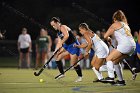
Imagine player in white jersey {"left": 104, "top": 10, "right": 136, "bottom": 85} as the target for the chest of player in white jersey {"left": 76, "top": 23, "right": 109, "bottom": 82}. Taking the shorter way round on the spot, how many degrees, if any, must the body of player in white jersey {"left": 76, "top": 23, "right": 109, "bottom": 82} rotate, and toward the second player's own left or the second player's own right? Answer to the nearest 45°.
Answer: approximately 135° to the second player's own left

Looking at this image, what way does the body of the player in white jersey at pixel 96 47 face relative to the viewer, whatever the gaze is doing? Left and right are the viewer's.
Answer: facing to the left of the viewer
